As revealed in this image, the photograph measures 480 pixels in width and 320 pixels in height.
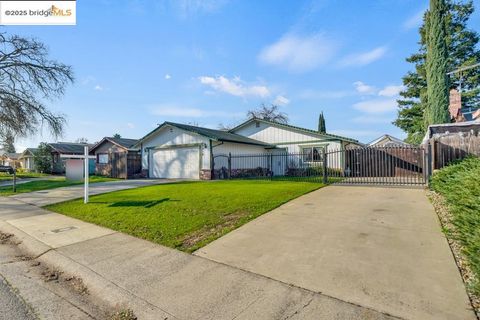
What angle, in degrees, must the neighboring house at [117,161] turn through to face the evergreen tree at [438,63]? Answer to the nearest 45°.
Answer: approximately 90° to its left

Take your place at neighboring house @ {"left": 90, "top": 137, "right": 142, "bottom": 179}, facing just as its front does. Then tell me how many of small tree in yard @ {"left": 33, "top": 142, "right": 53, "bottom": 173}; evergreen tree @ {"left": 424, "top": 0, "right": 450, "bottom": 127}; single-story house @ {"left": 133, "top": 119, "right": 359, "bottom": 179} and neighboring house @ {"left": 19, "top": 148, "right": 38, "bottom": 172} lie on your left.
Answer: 2

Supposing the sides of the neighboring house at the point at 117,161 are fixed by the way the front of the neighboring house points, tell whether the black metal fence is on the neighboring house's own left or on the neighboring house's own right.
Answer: on the neighboring house's own left

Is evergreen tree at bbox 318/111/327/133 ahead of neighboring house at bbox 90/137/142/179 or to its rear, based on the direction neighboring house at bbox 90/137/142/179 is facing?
to the rear

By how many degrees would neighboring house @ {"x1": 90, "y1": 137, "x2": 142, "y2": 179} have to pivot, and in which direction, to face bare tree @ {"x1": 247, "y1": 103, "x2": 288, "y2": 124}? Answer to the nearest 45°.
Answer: approximately 180°

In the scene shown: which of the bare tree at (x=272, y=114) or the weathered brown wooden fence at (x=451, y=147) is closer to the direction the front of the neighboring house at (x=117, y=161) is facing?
the weathered brown wooden fence

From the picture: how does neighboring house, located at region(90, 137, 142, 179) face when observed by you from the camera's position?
facing the viewer and to the left of the viewer

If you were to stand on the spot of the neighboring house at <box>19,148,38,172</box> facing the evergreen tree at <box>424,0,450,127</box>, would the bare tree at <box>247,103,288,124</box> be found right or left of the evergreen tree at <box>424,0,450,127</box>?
left

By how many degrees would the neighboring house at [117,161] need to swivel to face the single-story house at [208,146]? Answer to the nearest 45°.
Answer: approximately 90° to its left

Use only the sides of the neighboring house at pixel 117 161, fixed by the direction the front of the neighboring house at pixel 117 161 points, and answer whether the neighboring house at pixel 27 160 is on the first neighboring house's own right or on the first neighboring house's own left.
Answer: on the first neighboring house's own right

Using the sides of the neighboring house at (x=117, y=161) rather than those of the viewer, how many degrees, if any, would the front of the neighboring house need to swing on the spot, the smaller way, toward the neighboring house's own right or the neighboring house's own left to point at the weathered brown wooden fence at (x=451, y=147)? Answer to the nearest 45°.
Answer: approximately 90° to the neighboring house's own left

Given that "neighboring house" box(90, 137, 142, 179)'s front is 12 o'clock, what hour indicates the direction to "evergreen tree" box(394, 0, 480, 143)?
The evergreen tree is roughly at 8 o'clock from the neighboring house.
